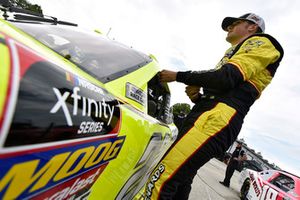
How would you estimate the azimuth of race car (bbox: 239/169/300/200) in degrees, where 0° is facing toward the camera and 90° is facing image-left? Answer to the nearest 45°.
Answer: approximately 45°

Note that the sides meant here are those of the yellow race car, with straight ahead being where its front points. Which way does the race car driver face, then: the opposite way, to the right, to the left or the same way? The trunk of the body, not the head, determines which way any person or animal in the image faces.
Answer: to the right

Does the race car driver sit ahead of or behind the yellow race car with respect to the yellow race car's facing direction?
behind

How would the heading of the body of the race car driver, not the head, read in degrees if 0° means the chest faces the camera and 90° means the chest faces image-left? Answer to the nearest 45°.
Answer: approximately 90°

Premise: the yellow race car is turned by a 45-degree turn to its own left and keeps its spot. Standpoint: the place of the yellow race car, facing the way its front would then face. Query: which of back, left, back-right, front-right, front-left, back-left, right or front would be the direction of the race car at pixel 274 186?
back-left

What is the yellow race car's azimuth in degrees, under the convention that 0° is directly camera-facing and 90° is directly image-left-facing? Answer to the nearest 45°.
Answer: approximately 45°

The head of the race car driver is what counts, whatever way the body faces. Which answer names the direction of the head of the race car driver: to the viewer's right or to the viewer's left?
to the viewer's left
